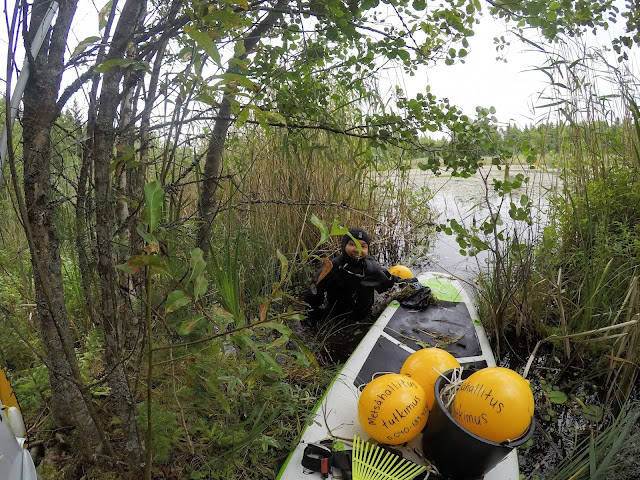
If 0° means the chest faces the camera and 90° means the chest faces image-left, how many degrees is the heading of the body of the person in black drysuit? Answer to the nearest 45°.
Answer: approximately 0°

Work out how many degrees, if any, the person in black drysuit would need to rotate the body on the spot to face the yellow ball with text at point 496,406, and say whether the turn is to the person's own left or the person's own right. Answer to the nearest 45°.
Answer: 0° — they already face it

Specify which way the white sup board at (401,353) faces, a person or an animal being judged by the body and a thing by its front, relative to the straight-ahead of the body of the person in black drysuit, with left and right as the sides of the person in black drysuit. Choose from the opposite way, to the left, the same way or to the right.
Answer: the opposite way

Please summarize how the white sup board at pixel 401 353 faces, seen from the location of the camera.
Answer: facing away from the viewer

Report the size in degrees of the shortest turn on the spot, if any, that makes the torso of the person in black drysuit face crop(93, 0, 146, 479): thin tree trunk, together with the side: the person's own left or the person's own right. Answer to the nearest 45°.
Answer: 0° — they already face it

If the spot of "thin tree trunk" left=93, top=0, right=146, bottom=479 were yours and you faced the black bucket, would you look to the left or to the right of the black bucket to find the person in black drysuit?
left

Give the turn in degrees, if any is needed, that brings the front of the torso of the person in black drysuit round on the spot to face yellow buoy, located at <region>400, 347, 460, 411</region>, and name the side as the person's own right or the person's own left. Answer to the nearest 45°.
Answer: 0° — they already face it
